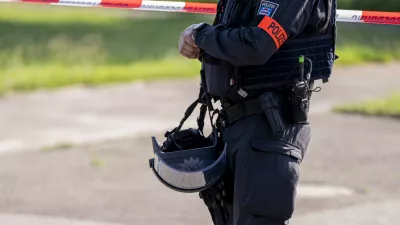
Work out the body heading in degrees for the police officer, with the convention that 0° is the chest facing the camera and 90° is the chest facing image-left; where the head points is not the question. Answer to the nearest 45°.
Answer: approximately 90°
